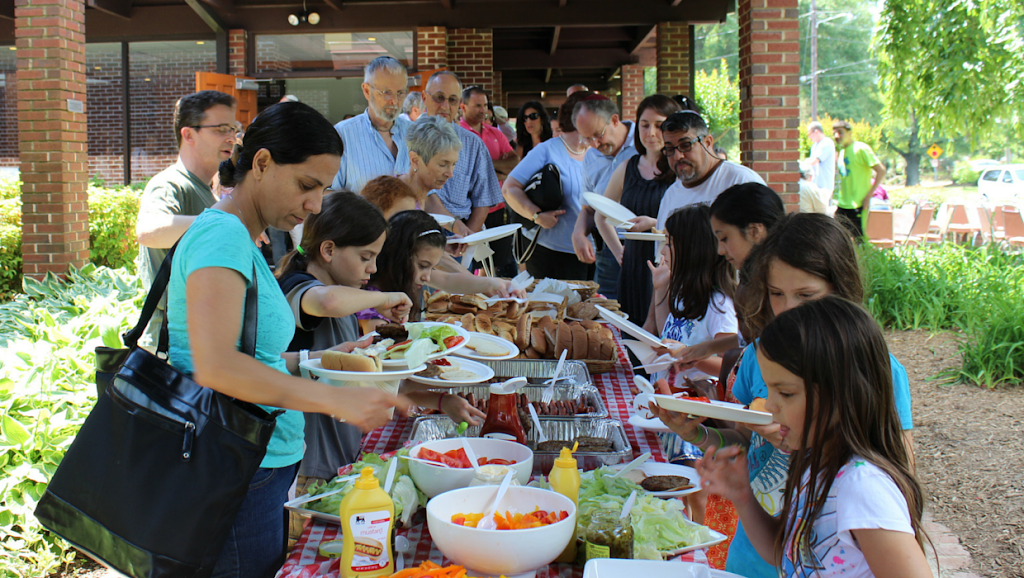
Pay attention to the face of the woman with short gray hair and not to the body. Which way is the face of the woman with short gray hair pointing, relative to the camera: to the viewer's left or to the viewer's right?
to the viewer's right

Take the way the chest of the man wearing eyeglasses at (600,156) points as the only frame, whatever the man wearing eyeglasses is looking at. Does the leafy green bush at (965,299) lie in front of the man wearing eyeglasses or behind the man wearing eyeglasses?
behind

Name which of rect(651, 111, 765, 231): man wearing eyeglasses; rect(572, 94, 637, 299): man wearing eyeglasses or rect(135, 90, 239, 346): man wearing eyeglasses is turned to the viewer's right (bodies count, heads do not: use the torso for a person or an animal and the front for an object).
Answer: rect(135, 90, 239, 346): man wearing eyeglasses

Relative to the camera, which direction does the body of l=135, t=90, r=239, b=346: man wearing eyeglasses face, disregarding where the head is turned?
to the viewer's right

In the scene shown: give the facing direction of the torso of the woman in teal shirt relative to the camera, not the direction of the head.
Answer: to the viewer's right

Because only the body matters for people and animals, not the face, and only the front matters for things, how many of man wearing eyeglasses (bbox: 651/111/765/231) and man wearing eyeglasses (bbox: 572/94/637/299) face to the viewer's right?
0

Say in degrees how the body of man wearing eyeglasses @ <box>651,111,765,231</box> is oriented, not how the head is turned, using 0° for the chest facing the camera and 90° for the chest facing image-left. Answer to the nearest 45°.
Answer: approximately 45°

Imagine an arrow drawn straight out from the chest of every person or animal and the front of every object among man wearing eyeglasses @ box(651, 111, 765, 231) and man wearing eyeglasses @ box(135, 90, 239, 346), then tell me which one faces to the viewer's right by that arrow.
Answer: man wearing eyeglasses @ box(135, 90, 239, 346)

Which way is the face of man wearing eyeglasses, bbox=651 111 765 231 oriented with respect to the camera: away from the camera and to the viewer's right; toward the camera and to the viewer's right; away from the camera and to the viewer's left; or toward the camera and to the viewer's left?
toward the camera and to the viewer's left

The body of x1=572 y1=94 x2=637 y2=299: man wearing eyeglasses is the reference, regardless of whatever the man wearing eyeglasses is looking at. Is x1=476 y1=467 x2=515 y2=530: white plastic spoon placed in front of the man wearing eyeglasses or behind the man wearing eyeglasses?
in front

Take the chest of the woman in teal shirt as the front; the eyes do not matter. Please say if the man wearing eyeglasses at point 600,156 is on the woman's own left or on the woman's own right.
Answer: on the woman's own left

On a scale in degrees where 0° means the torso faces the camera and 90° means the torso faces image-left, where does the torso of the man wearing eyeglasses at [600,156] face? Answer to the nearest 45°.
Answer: approximately 45°

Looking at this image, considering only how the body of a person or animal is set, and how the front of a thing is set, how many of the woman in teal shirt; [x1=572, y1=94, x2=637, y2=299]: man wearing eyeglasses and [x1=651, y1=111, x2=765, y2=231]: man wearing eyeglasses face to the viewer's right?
1

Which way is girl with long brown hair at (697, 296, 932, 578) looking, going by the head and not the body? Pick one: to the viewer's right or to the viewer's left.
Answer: to the viewer's left
